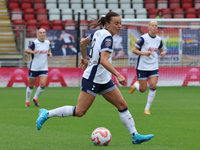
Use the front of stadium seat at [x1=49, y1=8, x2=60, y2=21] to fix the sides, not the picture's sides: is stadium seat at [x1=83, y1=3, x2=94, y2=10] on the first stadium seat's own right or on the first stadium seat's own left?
on the first stadium seat's own left

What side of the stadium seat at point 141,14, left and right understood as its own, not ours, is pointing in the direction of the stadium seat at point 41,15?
right

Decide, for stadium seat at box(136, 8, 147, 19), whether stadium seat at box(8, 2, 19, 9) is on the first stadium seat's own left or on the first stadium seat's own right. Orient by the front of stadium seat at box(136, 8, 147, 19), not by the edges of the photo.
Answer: on the first stadium seat's own right

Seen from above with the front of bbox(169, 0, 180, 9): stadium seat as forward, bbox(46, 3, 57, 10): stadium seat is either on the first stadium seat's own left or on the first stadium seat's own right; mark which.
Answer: on the first stadium seat's own right

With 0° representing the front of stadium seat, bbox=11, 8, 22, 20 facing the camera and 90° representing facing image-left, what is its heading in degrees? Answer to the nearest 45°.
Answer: approximately 0°

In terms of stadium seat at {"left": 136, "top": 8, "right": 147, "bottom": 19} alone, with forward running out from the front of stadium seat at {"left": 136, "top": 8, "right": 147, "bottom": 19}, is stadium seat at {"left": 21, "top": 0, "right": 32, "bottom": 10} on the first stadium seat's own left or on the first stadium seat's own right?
on the first stadium seat's own right
